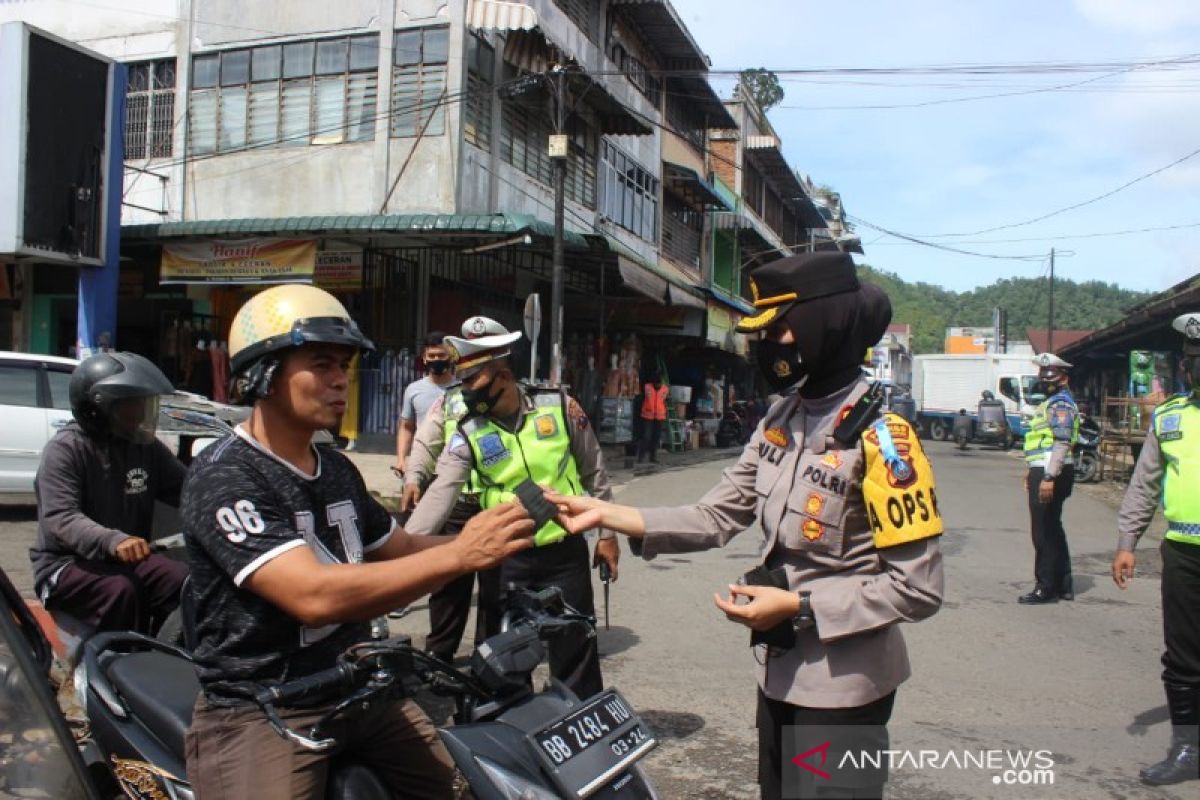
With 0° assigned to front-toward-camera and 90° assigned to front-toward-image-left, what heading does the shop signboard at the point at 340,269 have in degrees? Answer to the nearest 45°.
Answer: approximately 0°

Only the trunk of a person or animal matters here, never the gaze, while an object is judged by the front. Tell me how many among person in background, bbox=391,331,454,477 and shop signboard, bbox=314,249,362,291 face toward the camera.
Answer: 2

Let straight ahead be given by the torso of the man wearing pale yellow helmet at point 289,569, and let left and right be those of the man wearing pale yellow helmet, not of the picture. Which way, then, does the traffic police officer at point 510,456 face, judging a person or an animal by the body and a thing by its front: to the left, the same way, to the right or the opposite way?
to the right

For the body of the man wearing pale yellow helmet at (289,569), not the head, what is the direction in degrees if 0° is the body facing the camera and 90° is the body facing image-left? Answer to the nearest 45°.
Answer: approximately 315°

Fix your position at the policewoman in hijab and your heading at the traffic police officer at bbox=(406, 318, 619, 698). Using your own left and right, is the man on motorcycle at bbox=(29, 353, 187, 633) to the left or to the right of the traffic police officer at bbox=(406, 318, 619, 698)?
left

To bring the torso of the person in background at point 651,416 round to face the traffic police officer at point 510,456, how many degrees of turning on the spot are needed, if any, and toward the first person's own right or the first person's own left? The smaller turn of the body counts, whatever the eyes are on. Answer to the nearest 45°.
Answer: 0° — they already face them

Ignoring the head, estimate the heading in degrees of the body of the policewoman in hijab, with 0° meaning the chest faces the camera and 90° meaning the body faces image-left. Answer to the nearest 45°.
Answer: approximately 45°

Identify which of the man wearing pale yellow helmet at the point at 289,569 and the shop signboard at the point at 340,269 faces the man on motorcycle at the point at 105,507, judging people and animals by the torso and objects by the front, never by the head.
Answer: the shop signboard

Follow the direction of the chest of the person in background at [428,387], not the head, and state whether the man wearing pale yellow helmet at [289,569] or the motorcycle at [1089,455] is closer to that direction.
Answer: the man wearing pale yellow helmet

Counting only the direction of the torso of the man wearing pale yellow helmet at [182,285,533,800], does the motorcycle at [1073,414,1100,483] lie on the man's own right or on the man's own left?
on the man's own left

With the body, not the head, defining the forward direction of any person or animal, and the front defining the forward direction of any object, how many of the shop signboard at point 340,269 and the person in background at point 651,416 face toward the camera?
2
